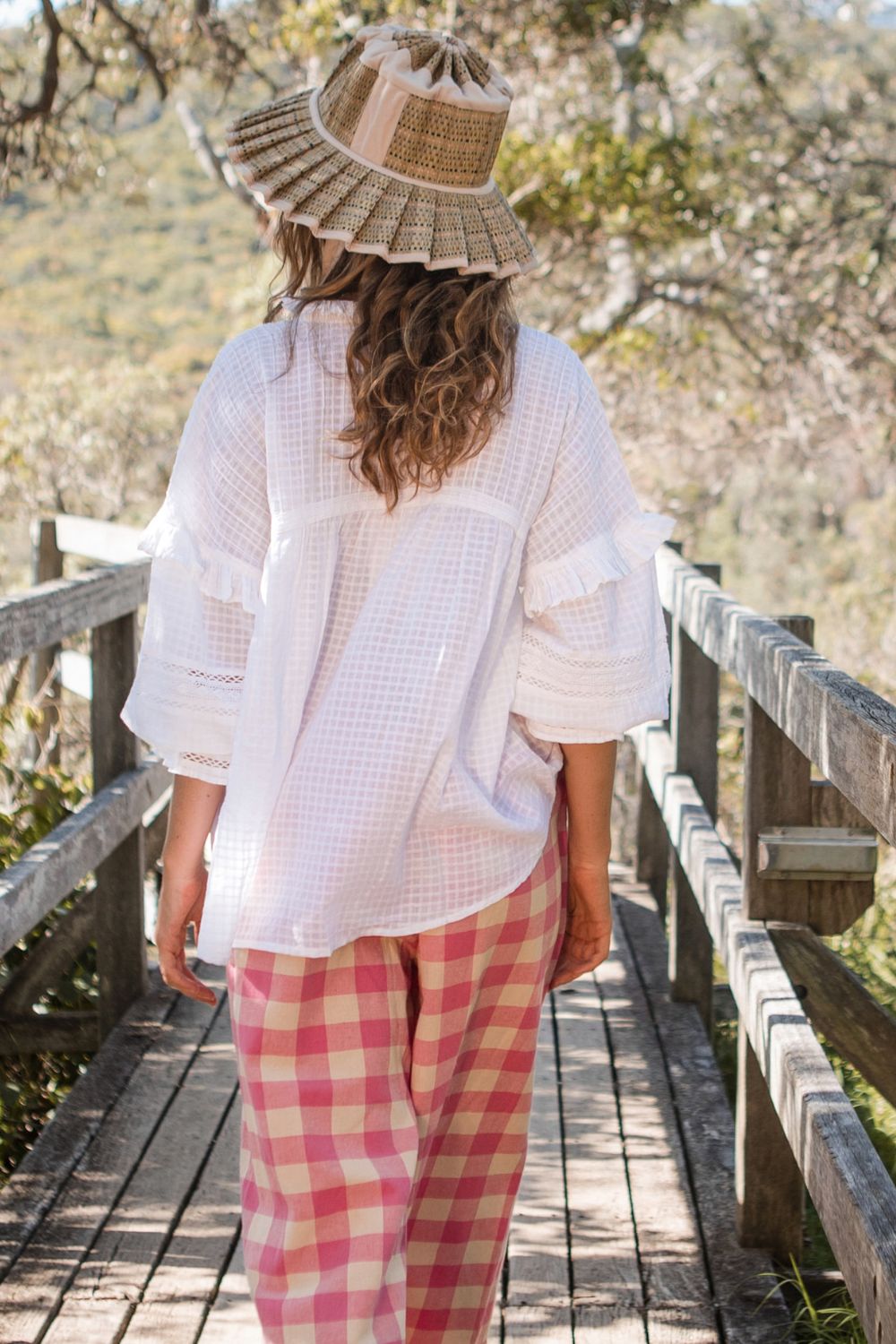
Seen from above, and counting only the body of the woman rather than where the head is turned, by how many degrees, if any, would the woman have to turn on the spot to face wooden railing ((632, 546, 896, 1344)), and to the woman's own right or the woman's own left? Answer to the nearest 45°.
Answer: approximately 45° to the woman's own right

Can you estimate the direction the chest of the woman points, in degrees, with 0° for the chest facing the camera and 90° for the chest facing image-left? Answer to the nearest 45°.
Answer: approximately 180°

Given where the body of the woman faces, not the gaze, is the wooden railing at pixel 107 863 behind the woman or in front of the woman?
in front

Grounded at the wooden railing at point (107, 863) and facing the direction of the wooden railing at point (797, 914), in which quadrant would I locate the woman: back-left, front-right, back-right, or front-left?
front-right

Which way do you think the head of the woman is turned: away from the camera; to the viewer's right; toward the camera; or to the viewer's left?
away from the camera
